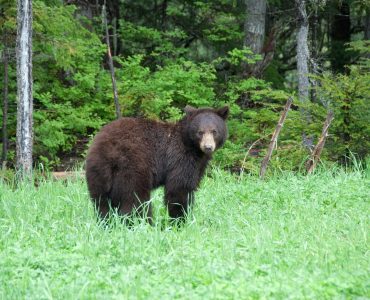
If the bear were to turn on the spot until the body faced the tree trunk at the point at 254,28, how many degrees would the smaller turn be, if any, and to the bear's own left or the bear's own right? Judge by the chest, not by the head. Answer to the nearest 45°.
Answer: approximately 90° to the bear's own left

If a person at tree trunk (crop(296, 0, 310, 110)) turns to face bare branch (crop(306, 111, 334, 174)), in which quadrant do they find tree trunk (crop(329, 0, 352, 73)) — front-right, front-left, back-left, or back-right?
back-left

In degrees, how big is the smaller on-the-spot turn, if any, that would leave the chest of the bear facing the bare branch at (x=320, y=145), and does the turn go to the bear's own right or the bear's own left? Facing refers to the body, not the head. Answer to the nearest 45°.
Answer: approximately 45° to the bear's own left

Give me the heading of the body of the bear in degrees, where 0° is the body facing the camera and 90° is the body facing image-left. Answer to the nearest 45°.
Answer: approximately 270°

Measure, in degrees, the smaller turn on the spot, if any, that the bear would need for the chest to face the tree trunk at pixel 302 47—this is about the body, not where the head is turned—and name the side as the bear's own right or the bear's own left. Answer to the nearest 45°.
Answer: approximately 45° to the bear's own left
